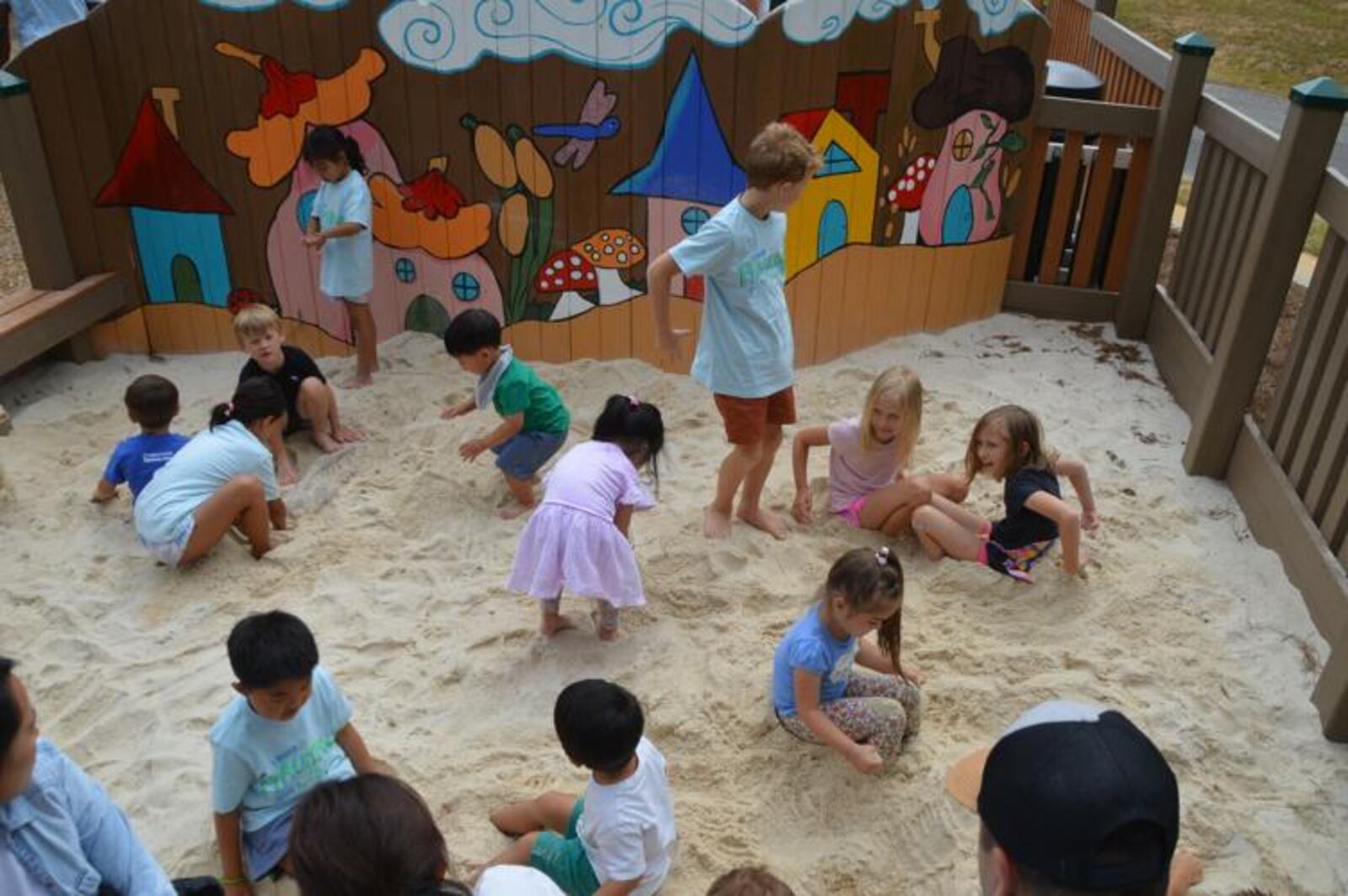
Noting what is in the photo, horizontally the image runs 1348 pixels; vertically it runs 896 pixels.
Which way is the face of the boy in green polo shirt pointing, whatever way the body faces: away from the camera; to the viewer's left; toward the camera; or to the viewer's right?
to the viewer's left

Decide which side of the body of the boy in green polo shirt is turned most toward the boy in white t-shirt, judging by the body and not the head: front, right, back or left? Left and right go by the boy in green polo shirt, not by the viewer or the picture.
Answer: left

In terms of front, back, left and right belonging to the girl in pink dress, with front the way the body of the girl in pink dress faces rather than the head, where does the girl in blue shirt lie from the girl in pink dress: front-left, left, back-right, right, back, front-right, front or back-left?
right

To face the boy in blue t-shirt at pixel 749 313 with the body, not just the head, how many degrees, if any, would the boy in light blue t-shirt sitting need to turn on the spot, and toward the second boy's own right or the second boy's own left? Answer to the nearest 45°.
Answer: approximately 90° to the second boy's own left

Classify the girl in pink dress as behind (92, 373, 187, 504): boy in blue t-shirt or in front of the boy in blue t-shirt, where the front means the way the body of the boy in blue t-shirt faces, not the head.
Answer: behind

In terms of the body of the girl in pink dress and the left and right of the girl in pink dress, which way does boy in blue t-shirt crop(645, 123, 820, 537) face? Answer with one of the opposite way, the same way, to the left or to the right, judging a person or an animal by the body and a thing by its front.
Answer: to the right

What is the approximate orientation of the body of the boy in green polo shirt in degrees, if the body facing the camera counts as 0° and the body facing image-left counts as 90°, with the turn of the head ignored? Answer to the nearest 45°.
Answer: approximately 90°

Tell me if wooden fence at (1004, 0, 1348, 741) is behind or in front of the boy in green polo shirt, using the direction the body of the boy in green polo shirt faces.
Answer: behind

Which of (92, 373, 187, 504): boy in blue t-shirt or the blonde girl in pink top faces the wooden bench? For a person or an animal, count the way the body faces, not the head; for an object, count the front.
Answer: the boy in blue t-shirt

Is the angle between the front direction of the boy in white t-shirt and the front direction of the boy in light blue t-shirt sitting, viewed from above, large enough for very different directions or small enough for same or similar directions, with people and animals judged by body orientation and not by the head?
very different directions

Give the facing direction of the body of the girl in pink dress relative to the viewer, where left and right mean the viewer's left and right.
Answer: facing away from the viewer and to the right of the viewer

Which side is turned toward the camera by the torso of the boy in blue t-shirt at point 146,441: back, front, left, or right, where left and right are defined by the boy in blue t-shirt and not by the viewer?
back

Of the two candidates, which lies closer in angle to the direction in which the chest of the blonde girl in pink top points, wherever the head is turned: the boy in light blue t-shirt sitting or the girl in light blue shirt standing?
the boy in light blue t-shirt sitting
